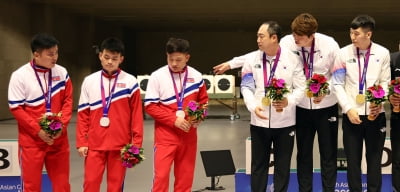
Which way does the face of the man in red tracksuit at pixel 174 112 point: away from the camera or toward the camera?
toward the camera

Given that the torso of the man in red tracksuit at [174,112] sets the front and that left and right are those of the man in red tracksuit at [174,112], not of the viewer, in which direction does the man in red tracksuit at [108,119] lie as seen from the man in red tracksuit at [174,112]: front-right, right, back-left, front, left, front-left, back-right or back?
right

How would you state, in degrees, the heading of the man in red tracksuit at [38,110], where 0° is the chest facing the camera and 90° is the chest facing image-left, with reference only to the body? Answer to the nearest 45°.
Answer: approximately 315°

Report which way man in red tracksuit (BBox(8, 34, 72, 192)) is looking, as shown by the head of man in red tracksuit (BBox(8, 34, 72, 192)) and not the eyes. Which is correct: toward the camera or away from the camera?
toward the camera

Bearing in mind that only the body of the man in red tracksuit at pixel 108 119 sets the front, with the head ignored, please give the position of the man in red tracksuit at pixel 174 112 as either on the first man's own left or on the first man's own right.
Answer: on the first man's own left

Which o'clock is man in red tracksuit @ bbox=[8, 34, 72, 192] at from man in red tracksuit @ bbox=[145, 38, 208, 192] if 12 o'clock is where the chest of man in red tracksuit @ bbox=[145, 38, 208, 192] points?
man in red tracksuit @ bbox=[8, 34, 72, 192] is roughly at 3 o'clock from man in red tracksuit @ bbox=[145, 38, 208, 192].

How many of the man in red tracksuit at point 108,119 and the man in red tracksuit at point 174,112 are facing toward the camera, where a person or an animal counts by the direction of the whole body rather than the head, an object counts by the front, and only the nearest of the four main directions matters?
2

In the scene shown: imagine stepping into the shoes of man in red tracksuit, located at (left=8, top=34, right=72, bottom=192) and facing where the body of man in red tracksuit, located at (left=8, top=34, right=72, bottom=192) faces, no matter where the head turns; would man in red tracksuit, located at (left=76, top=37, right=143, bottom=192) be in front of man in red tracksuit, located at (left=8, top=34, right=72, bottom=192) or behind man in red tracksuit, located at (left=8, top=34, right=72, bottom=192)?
in front

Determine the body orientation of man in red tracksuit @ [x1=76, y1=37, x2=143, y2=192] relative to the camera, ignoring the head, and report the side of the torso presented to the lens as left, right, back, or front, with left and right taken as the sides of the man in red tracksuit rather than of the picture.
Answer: front

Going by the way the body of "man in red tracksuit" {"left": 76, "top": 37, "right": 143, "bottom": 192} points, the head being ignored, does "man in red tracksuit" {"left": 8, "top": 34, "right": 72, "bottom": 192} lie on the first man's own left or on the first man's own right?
on the first man's own right

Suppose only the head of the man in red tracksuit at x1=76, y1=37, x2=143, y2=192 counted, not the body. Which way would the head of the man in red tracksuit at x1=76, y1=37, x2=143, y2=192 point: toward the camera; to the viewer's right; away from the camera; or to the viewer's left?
toward the camera

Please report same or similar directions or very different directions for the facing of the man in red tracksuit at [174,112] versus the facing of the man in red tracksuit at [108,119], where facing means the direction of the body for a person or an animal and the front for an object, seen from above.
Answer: same or similar directions
